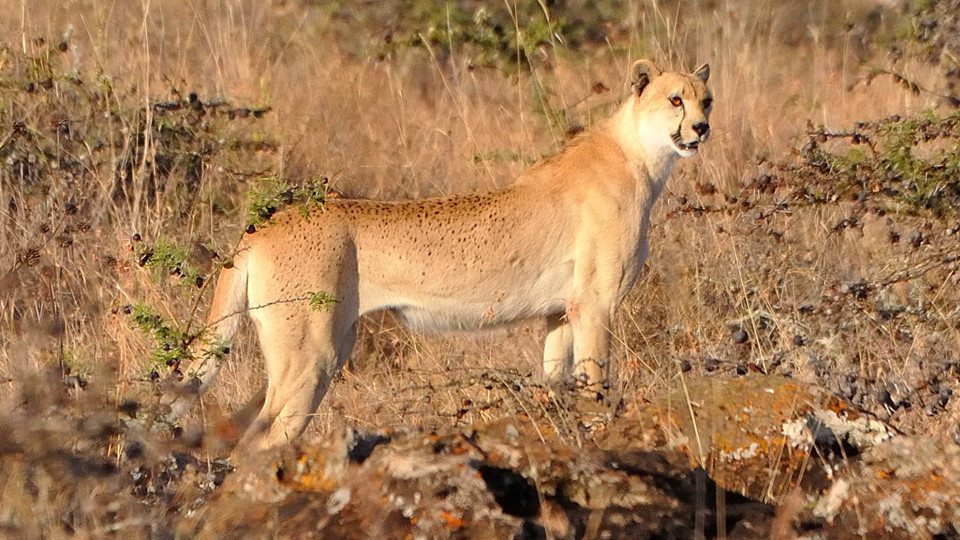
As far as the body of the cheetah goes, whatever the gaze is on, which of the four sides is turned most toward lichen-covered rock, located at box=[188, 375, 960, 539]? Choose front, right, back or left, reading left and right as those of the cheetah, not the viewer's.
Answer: right

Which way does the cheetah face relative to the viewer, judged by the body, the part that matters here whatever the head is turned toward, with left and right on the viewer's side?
facing to the right of the viewer
